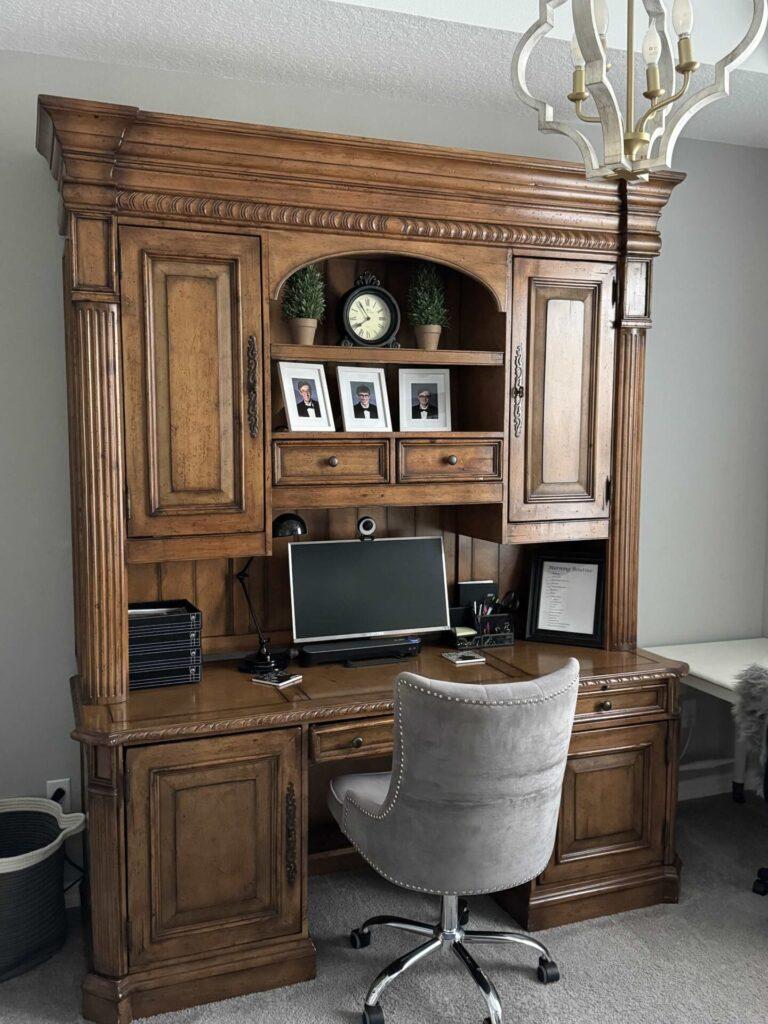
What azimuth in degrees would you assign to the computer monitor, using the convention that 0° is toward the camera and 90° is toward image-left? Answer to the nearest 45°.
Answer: approximately 0°

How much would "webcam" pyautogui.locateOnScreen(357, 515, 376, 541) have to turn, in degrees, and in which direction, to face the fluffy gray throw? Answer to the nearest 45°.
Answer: approximately 90° to its left

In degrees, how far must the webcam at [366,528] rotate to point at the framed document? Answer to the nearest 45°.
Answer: approximately 90° to its left

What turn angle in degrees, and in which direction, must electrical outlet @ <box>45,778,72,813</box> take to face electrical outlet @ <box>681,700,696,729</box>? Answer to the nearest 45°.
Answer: approximately 90° to its left

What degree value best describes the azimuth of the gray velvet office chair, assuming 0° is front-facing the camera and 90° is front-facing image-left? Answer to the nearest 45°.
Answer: approximately 135°

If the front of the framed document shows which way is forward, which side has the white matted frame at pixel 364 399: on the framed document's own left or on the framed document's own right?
on the framed document's own right

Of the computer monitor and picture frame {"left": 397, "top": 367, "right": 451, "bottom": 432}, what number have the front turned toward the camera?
2
